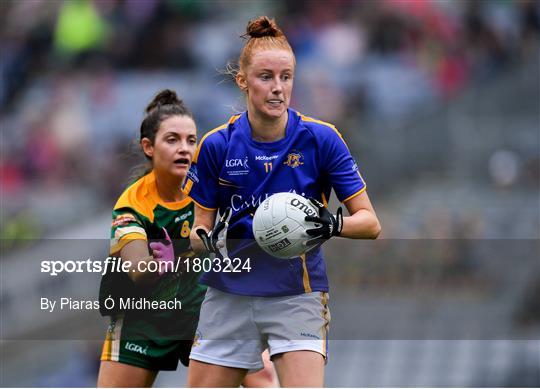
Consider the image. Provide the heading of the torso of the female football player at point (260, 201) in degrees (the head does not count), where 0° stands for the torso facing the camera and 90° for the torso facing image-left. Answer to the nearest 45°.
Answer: approximately 0°

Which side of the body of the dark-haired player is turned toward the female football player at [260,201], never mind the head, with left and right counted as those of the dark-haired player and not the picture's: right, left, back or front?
front

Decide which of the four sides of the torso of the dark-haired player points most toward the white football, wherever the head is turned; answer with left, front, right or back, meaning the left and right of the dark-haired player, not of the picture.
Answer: front

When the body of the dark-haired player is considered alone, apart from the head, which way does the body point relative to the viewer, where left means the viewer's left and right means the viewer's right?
facing the viewer and to the right of the viewer

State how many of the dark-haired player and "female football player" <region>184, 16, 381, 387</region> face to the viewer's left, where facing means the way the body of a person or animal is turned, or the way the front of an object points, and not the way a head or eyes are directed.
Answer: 0

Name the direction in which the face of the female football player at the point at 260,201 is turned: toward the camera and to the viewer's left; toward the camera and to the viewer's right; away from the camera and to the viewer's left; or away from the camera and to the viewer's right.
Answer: toward the camera and to the viewer's right

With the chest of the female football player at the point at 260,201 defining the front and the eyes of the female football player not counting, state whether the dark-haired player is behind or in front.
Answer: behind
